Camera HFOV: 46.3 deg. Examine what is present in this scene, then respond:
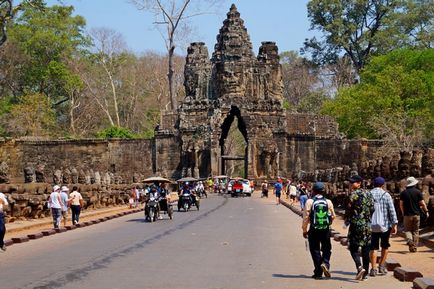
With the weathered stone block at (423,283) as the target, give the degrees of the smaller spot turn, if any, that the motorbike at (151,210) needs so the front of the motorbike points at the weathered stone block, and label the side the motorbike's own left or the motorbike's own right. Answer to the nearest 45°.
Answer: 0° — it already faces it

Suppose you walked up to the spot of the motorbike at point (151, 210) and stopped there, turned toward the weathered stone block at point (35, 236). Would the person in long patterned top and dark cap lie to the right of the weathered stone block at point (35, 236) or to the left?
left

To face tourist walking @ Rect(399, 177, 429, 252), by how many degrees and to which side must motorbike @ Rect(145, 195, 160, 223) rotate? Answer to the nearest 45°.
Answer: approximately 45° to its left

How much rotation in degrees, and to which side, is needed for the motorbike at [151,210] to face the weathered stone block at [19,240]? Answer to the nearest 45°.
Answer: approximately 45° to its right

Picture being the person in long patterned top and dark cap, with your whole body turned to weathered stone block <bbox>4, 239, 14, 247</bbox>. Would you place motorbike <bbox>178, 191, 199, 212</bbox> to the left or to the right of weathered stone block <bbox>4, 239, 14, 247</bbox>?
right

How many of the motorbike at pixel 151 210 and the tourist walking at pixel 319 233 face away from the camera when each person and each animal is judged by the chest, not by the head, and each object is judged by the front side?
1

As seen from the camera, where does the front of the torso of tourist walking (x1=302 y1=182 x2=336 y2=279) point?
away from the camera

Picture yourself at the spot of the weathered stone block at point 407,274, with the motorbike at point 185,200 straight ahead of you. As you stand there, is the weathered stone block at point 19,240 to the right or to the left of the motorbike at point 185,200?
left
